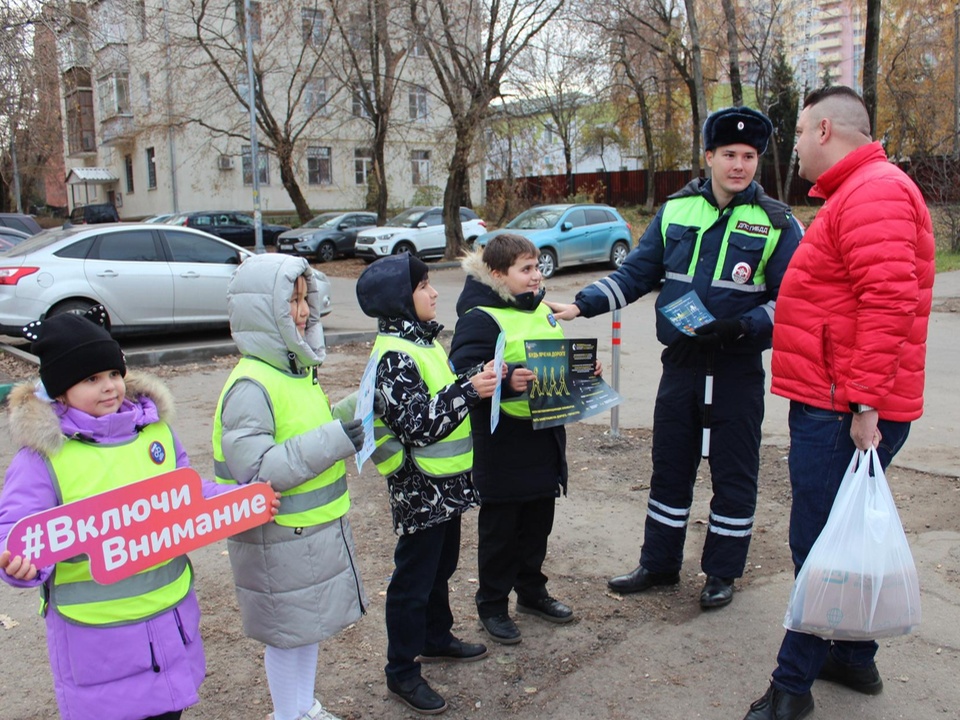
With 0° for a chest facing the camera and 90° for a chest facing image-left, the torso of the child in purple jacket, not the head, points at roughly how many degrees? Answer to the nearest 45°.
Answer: approximately 315°

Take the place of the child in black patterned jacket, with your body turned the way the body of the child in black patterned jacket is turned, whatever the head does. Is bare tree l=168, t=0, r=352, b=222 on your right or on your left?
on your left

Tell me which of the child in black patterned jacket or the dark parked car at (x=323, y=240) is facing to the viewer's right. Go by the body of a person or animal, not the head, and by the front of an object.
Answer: the child in black patterned jacket

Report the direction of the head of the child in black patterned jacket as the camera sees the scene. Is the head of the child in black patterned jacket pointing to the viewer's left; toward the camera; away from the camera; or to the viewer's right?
to the viewer's right

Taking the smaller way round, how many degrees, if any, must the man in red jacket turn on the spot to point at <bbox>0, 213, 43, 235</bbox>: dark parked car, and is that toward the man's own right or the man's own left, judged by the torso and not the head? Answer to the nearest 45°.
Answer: approximately 45° to the man's own right

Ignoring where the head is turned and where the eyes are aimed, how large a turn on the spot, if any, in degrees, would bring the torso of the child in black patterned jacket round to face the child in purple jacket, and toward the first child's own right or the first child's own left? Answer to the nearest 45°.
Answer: approximately 135° to the first child's own right

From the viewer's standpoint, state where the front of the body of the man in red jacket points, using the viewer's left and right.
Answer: facing to the left of the viewer

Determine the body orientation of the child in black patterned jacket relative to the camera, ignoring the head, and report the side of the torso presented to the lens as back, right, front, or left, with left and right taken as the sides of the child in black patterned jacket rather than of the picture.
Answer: right

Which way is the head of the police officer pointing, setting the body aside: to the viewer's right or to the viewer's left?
to the viewer's right

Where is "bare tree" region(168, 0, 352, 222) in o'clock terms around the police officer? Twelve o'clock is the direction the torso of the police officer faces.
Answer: The bare tree is roughly at 5 o'clock from the police officer.

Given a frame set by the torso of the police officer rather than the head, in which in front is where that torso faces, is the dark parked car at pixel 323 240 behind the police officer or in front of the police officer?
behind

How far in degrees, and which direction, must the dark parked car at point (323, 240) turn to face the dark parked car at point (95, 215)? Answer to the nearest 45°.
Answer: approximately 90° to its right

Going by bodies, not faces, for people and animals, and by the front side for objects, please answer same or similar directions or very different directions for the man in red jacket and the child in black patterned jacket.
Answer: very different directions

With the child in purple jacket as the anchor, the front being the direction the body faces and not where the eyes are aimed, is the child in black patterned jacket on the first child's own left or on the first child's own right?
on the first child's own left

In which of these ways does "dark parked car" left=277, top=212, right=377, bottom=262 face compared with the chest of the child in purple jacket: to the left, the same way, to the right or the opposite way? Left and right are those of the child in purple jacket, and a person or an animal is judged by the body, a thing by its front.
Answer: to the right
